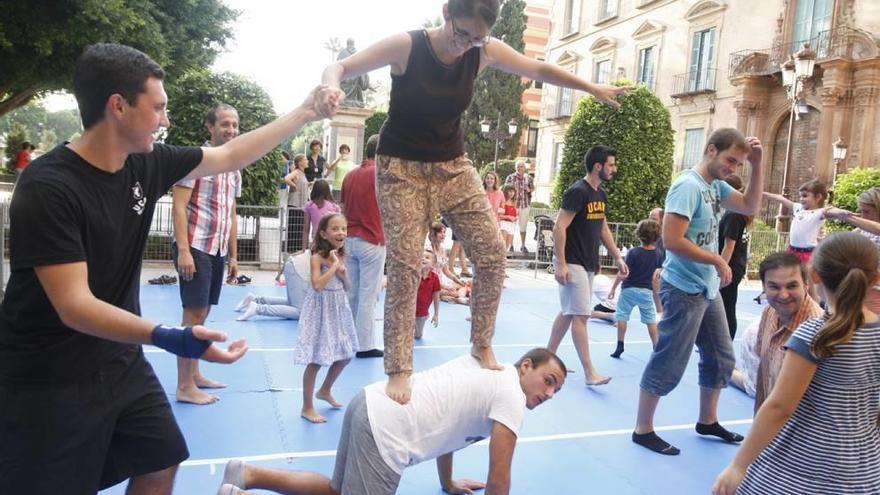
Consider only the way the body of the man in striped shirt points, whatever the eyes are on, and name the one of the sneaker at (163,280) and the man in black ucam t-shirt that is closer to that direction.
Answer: the man in black ucam t-shirt

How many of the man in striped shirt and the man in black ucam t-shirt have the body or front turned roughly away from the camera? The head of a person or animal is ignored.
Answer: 0

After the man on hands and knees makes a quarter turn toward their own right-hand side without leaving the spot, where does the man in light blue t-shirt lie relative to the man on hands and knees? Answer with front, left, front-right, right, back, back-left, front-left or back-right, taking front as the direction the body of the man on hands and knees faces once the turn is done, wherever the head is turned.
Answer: back-left

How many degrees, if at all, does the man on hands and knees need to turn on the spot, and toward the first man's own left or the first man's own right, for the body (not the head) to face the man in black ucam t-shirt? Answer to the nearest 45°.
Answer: approximately 45° to the first man's own left

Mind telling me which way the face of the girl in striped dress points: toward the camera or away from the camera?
away from the camera

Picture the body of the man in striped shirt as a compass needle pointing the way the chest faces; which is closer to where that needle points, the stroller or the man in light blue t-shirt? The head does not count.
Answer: the man in light blue t-shirt

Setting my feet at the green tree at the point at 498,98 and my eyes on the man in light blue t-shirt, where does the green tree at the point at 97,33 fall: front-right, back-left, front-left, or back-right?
front-right

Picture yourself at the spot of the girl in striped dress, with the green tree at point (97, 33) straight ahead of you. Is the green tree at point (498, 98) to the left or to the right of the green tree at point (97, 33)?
right

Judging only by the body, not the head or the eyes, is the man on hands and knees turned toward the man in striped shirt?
no

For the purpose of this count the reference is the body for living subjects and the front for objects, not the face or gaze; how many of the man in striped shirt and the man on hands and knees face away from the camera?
0

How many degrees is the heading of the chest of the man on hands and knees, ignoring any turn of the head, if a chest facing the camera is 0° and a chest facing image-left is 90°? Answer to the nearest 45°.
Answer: approximately 270°

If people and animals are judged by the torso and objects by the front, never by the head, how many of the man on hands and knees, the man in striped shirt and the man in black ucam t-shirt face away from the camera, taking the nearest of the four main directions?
0

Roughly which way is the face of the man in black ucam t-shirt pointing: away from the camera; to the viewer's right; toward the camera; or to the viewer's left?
to the viewer's right

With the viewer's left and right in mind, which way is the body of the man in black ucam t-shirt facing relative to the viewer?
facing the viewer and to the right of the viewer

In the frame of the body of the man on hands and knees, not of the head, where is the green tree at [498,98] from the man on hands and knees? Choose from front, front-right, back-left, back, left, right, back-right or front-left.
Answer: left

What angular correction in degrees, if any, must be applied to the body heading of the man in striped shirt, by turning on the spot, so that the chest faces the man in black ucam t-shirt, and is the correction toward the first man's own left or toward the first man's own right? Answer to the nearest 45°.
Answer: approximately 45° to the first man's own left

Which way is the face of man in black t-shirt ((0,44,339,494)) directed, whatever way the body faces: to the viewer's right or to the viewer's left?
to the viewer's right

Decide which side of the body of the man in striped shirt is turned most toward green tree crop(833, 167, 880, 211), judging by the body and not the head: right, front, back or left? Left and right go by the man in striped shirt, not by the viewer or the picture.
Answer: left
